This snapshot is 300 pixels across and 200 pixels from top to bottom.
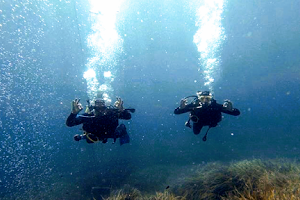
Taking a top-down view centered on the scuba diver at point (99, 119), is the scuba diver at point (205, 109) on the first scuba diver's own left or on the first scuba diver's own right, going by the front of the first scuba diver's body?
on the first scuba diver's own left

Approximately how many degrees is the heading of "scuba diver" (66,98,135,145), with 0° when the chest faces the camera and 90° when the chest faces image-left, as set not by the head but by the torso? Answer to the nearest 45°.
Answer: approximately 0°

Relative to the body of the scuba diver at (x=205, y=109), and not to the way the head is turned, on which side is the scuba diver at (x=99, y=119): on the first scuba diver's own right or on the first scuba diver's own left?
on the first scuba diver's own right

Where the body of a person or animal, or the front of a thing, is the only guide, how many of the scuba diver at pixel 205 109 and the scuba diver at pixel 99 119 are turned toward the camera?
2
